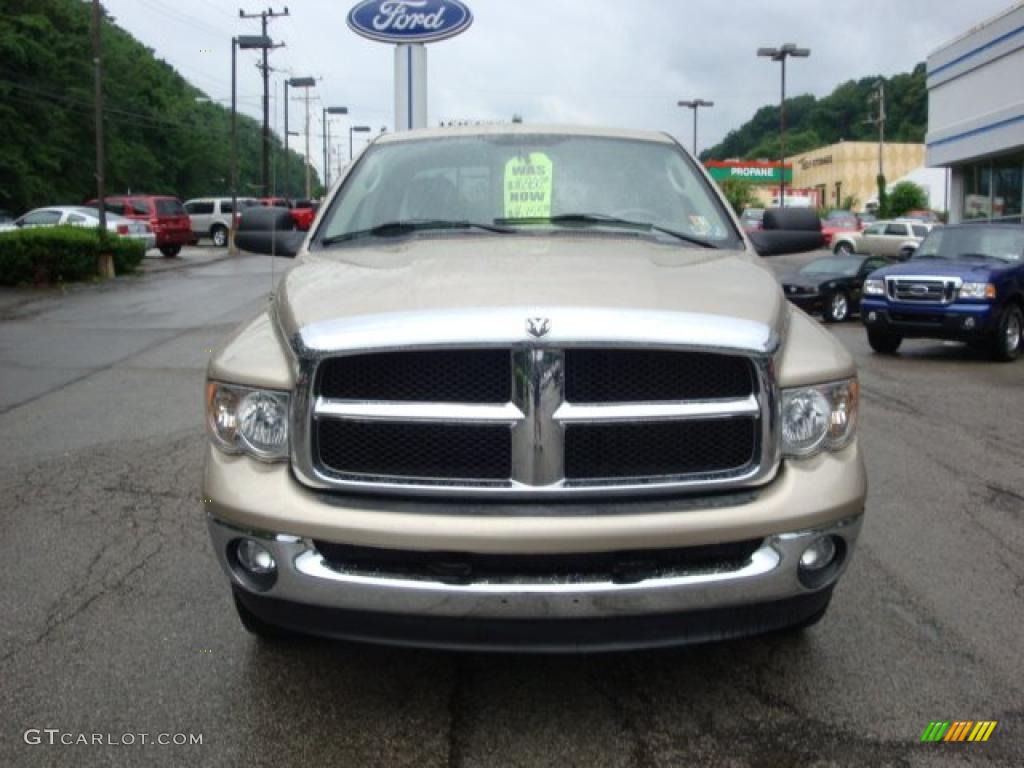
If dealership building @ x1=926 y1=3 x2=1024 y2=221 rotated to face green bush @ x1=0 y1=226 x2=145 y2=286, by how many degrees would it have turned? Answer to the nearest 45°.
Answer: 0° — it already faces it

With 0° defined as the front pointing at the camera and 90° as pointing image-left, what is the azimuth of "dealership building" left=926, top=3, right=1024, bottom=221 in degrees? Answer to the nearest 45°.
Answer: approximately 45°

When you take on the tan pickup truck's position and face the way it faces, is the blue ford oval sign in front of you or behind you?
behind

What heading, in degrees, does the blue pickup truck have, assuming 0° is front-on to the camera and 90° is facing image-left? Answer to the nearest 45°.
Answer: approximately 45°

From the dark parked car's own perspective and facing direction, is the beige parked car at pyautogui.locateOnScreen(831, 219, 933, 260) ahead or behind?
behind

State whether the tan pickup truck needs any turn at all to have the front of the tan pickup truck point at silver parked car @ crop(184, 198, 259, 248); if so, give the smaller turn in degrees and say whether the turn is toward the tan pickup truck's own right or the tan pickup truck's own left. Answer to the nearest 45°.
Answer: approximately 180°

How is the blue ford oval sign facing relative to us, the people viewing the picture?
facing the viewer

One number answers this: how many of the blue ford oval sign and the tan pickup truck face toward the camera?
2

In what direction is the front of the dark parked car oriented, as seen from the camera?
facing the viewer and to the left of the viewer

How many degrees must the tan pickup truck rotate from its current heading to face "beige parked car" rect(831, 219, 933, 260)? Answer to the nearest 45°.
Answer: approximately 180°

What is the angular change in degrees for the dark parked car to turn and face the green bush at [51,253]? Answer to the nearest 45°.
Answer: approximately 45° to its right

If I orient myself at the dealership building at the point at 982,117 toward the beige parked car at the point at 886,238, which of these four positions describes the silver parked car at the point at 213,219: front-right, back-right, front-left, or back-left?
front-left

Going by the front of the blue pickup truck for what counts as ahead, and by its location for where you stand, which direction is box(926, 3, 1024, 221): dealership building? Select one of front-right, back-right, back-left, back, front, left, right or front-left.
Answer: back-right
